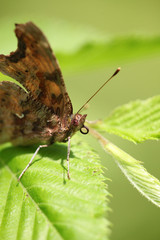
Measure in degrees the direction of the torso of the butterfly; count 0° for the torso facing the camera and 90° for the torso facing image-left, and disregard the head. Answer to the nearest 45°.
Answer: approximately 270°
